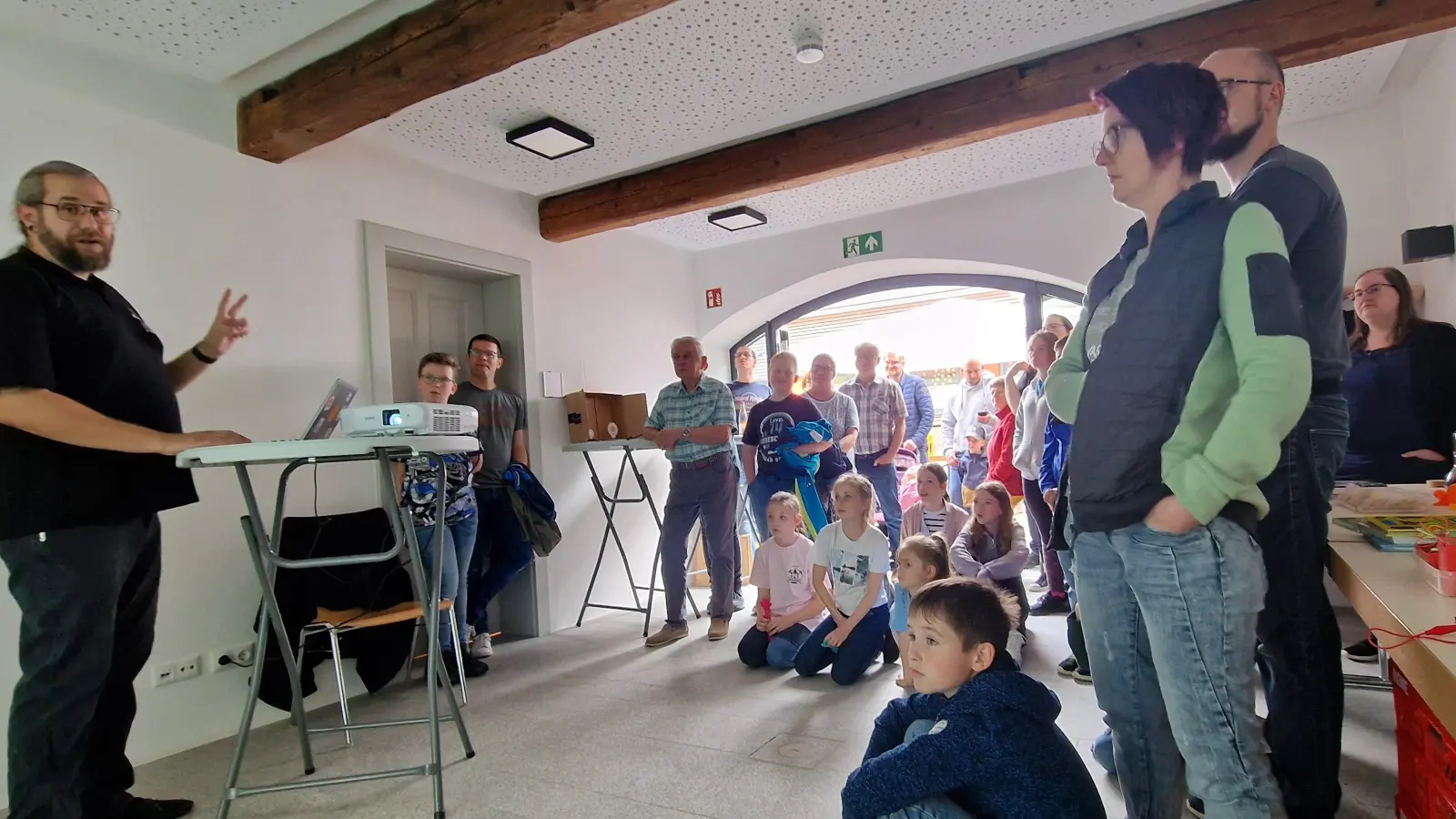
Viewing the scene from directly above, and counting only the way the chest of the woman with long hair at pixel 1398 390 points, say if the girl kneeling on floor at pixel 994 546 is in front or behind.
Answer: in front

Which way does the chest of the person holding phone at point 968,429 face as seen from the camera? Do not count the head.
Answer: toward the camera

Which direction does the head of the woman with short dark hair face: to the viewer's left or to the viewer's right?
to the viewer's left

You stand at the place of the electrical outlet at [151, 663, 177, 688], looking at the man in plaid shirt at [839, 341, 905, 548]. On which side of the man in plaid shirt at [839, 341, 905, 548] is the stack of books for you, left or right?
right

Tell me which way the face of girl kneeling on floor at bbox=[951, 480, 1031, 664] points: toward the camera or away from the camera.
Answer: toward the camera

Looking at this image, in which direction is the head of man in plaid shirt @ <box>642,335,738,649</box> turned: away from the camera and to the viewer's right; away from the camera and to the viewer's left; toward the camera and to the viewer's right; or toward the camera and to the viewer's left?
toward the camera and to the viewer's left

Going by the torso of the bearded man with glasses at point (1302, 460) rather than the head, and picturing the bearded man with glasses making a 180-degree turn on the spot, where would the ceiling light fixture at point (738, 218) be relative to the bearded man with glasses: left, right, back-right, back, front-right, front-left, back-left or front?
back-left

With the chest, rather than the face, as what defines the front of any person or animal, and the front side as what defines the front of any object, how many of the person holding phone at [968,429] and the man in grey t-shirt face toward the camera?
2

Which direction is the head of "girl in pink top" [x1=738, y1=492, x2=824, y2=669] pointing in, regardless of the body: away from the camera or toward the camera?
toward the camera

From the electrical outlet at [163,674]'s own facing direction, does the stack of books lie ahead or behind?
ahead

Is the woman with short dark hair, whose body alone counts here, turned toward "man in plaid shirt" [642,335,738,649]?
no

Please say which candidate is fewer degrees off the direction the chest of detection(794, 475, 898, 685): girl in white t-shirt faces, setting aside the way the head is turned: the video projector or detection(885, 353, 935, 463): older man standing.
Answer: the video projector

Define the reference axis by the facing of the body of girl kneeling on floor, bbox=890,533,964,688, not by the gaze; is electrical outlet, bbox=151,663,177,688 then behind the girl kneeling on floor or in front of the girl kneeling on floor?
in front

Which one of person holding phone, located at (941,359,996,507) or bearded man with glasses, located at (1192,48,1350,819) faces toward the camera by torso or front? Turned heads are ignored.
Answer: the person holding phone

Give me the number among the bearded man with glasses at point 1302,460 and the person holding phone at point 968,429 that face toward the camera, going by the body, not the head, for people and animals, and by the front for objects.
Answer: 1

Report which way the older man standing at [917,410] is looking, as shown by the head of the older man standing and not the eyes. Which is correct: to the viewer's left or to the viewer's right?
to the viewer's left

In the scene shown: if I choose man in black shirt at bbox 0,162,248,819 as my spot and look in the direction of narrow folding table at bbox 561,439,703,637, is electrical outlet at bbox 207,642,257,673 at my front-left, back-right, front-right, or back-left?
front-left

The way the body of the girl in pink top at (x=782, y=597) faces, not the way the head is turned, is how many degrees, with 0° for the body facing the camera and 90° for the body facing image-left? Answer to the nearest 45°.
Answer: approximately 45°

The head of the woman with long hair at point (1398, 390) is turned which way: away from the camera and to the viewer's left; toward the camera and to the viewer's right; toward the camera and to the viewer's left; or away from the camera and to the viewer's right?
toward the camera and to the viewer's left

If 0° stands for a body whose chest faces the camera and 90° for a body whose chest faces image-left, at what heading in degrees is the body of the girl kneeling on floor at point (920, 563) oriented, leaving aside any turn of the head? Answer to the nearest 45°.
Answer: approximately 45°

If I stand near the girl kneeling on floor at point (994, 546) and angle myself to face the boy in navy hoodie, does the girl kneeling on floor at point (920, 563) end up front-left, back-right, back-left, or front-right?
front-right

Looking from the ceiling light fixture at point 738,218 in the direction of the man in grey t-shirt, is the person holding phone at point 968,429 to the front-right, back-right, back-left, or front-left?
back-left

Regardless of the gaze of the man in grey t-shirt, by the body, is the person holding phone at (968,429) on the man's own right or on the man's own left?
on the man's own left
